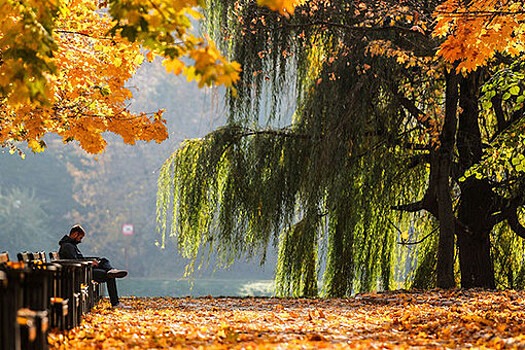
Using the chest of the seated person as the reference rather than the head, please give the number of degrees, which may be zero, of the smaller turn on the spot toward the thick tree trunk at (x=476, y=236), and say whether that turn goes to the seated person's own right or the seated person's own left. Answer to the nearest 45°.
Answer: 0° — they already face it

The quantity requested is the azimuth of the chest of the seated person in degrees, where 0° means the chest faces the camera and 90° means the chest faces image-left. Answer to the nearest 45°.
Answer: approximately 270°
